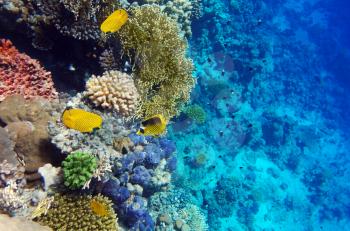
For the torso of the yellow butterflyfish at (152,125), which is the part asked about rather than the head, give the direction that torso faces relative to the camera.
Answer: to the viewer's left
